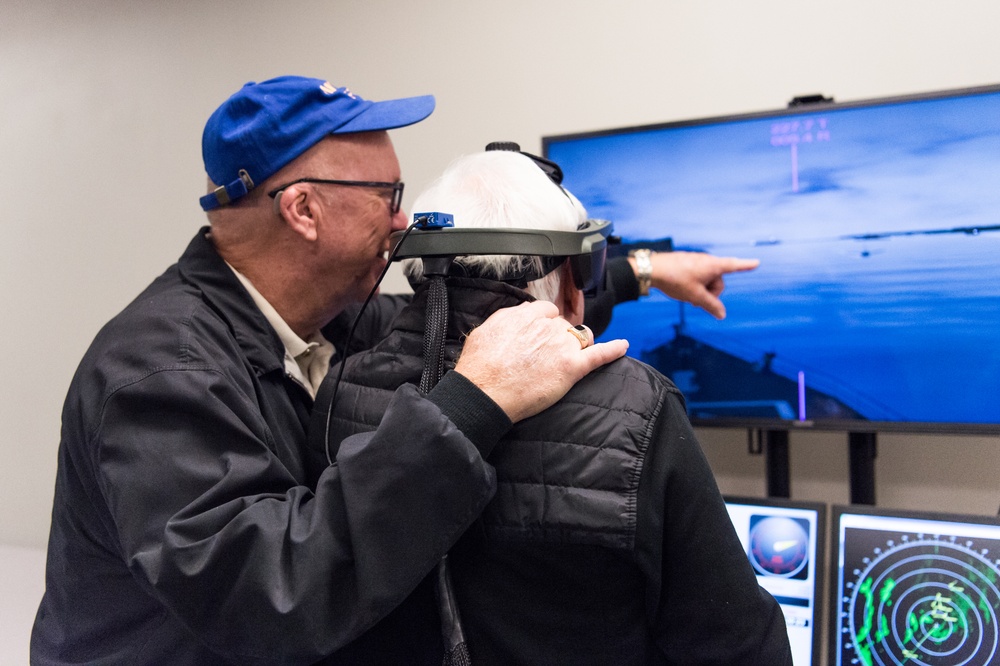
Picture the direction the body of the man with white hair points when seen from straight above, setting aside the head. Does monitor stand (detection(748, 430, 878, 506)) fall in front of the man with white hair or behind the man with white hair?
in front

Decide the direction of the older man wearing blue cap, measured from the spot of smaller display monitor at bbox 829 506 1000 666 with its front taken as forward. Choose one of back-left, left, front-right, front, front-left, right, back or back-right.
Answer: front-right

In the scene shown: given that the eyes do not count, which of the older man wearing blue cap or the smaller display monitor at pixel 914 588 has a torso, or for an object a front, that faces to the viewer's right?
the older man wearing blue cap

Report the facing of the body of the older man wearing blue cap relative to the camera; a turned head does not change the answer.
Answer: to the viewer's right

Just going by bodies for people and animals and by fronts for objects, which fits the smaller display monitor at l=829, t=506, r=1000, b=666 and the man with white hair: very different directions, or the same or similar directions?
very different directions

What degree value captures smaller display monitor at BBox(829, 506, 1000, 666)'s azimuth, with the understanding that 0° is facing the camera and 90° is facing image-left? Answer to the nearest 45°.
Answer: approximately 0°

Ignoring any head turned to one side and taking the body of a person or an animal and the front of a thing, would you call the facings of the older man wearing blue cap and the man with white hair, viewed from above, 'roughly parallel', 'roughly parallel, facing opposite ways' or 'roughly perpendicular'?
roughly perpendicular

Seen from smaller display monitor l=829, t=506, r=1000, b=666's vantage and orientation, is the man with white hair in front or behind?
in front

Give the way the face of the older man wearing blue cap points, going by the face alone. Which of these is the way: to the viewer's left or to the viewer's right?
to the viewer's right

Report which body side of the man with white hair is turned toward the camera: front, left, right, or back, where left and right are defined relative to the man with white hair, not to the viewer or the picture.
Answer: back

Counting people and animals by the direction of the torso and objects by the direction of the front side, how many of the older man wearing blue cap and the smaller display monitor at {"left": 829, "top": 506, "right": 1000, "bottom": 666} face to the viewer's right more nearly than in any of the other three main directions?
1
